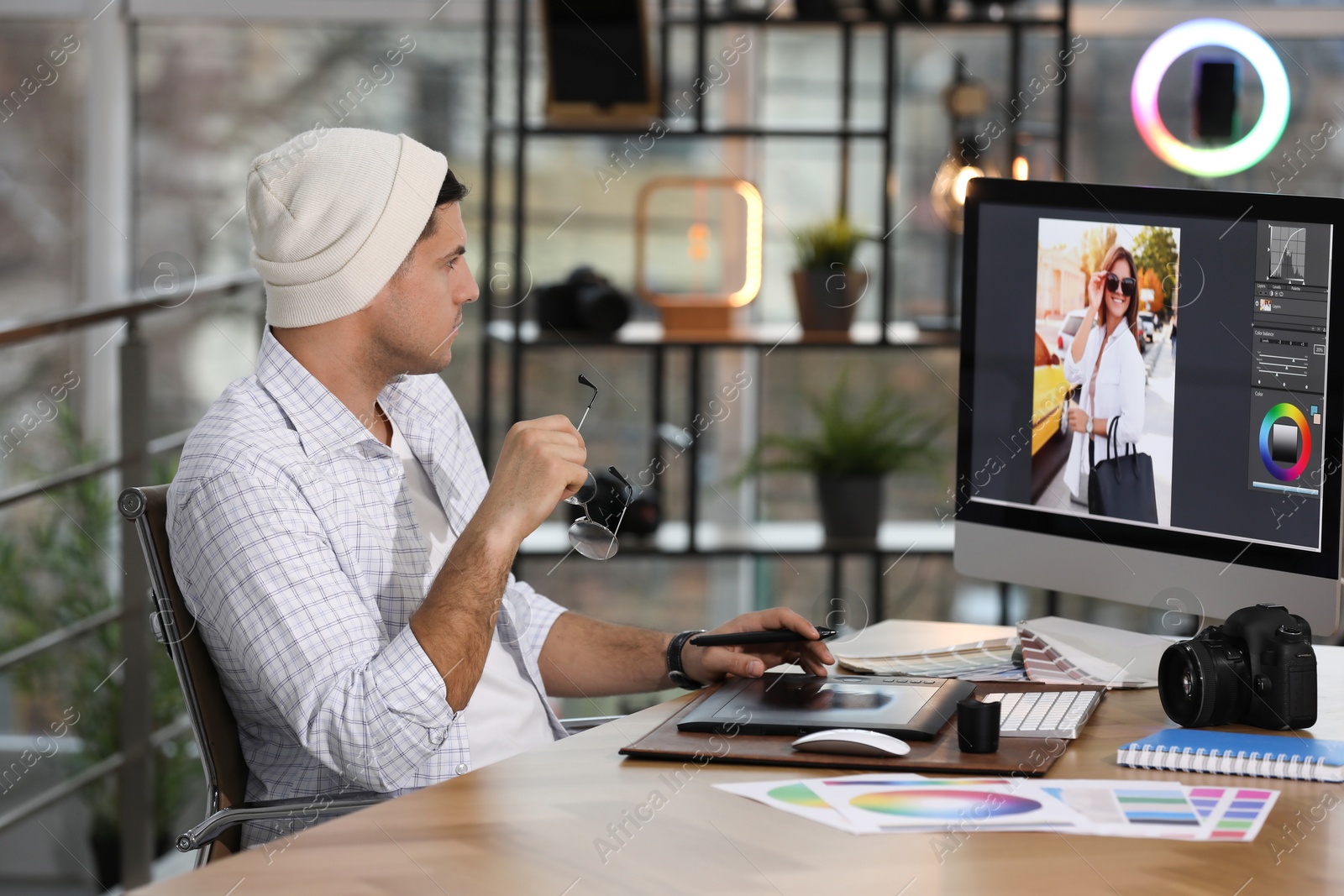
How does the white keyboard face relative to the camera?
to the viewer's left

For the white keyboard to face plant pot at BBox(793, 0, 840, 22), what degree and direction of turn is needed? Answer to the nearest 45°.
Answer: approximately 90° to its right

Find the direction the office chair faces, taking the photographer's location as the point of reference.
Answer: facing to the right of the viewer

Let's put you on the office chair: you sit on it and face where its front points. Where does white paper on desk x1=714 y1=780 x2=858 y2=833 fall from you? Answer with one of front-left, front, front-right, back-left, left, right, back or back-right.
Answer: front-right

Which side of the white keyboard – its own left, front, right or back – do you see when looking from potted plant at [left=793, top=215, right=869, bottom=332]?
right

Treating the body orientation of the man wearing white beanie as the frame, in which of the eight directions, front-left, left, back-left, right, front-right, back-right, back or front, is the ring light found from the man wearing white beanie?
front-left

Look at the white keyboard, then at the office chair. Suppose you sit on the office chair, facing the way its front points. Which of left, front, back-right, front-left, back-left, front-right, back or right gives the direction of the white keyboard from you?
front

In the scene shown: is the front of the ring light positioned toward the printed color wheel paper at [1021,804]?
yes

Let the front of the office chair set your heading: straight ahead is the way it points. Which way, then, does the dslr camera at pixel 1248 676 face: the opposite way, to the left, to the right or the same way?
the opposite way

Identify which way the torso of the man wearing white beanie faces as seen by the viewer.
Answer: to the viewer's right

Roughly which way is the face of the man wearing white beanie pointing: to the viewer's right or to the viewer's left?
to the viewer's right

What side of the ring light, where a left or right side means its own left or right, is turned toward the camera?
front

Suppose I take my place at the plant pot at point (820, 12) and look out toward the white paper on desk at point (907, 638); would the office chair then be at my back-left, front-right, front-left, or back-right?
front-right

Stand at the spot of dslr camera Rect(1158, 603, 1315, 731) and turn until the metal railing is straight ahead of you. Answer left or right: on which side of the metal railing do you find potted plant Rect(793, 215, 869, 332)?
right

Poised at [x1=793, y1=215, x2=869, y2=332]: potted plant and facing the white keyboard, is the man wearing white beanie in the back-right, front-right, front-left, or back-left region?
front-right
